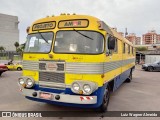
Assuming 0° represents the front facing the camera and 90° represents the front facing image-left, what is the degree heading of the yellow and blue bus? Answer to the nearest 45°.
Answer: approximately 45°
